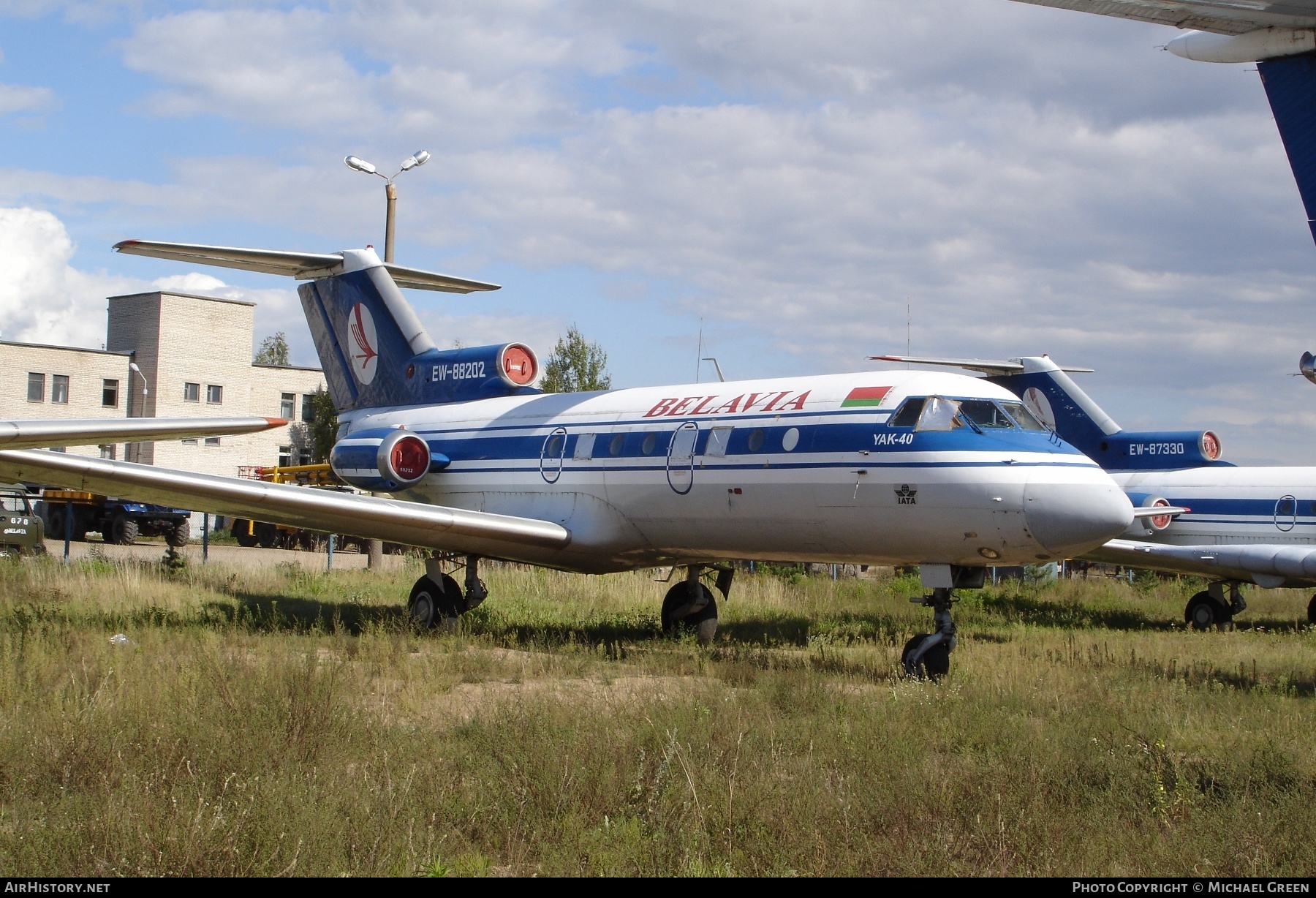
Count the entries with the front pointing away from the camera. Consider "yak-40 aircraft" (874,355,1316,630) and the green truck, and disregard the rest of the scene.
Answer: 0

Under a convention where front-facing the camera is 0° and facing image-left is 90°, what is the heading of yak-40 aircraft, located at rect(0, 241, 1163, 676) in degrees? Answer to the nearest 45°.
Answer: approximately 315°

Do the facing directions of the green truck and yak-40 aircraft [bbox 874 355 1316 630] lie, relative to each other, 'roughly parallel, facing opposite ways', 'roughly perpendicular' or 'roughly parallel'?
roughly perpendicular

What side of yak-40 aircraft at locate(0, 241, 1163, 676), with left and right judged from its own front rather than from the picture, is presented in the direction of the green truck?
back

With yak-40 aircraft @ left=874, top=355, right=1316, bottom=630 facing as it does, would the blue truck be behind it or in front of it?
behind

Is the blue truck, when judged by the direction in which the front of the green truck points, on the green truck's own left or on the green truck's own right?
on the green truck's own left

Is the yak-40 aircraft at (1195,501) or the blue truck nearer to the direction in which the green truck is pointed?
the yak-40 aircraft
